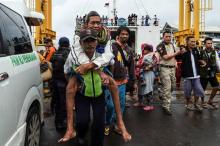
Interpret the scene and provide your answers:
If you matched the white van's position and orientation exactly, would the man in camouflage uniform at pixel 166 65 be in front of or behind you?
behind

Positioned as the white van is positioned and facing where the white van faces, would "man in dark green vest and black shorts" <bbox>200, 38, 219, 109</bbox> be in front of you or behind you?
behind

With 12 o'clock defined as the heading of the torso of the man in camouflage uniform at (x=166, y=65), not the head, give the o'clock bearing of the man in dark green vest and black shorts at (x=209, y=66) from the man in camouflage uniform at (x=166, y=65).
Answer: the man in dark green vest and black shorts at (x=209, y=66) is roughly at 9 o'clock from the man in camouflage uniform at (x=166, y=65).

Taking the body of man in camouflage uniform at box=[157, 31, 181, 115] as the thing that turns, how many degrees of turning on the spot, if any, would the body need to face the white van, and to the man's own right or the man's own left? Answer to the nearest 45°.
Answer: approximately 45° to the man's own right

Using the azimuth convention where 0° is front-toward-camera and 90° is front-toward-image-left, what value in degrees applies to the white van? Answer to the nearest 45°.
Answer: approximately 45°

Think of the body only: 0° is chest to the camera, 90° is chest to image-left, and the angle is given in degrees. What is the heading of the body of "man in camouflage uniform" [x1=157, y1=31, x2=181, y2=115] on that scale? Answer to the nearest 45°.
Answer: approximately 315°
